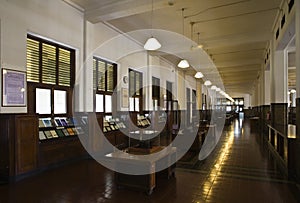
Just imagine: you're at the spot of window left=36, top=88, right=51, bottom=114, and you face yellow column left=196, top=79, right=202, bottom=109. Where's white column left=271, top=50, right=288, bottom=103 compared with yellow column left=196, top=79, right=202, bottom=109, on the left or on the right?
right

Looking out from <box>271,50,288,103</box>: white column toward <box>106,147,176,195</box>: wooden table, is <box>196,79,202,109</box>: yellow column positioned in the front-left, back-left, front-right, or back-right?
back-right

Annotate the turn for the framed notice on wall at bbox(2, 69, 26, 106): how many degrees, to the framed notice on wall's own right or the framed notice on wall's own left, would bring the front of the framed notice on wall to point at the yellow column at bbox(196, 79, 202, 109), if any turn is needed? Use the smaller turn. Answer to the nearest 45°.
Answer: approximately 90° to the framed notice on wall's own left

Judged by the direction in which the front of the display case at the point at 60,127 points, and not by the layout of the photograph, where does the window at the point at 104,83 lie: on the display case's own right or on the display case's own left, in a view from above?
on the display case's own left

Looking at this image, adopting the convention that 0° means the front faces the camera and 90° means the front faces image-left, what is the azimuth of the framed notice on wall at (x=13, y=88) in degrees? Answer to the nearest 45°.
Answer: approximately 315°

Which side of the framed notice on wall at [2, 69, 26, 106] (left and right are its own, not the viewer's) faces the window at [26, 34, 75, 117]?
left

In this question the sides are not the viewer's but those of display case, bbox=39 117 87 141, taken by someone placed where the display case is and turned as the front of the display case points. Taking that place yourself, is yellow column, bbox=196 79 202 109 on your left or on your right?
on your left
